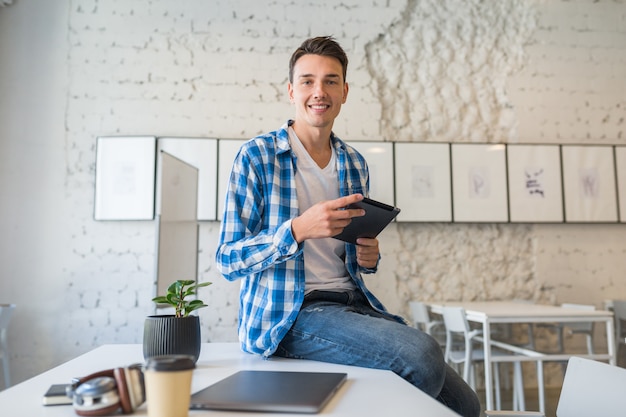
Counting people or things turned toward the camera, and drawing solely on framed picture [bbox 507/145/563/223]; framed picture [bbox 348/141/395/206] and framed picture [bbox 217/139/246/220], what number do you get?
3

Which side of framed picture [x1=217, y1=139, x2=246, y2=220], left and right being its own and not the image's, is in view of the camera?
front

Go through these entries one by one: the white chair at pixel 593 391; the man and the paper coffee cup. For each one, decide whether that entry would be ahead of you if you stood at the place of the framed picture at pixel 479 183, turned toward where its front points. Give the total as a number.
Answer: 3

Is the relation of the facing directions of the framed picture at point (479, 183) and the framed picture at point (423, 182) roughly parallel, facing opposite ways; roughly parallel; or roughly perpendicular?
roughly parallel

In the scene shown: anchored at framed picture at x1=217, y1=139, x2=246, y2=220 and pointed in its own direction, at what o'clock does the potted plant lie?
The potted plant is roughly at 12 o'clock from the framed picture.

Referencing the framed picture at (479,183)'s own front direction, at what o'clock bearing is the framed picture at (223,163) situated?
the framed picture at (223,163) is roughly at 2 o'clock from the framed picture at (479,183).

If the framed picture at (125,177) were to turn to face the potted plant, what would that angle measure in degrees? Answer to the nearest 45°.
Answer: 0° — it already faces it

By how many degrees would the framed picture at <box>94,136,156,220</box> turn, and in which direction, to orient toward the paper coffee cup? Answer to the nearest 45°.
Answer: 0° — it already faces it

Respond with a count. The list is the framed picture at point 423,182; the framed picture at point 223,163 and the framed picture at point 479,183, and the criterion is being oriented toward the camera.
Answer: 3

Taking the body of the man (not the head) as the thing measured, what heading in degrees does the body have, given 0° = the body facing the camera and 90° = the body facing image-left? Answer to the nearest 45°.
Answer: approximately 315°

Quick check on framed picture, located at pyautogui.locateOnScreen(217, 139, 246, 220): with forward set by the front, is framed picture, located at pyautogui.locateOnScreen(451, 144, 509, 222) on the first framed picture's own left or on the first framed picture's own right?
on the first framed picture's own left

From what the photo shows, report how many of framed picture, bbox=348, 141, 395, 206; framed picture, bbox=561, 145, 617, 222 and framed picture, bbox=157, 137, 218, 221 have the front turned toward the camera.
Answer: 3

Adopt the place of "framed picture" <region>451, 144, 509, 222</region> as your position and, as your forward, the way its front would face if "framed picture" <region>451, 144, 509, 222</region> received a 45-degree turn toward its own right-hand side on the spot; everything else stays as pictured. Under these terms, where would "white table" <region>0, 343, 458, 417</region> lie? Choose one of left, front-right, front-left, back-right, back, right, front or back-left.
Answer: front-left

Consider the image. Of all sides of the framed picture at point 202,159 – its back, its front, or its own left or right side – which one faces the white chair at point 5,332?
right

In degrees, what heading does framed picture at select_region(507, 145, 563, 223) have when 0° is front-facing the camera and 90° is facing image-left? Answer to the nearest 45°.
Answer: approximately 0°

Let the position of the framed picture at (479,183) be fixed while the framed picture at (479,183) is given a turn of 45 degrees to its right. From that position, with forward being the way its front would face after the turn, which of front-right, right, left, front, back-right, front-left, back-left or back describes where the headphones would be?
front-left

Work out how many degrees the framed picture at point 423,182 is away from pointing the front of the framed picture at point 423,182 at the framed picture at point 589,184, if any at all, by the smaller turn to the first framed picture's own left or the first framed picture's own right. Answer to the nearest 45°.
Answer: approximately 90° to the first framed picture's own left

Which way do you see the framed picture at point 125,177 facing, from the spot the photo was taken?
facing the viewer

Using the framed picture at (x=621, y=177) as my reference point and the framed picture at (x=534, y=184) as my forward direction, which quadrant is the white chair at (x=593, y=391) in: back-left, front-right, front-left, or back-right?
front-left

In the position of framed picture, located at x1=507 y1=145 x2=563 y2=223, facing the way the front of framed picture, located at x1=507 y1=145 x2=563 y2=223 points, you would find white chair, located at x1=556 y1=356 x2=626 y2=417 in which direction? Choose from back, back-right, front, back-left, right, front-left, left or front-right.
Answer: front
